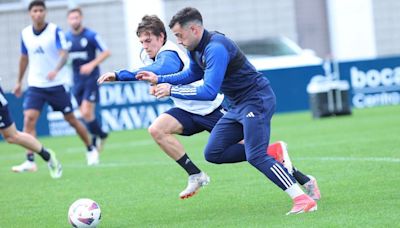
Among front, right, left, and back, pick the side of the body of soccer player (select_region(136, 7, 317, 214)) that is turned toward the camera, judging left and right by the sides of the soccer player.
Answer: left

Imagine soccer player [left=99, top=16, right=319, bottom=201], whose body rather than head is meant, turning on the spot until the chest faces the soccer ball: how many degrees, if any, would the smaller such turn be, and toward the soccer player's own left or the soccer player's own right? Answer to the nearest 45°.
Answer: approximately 45° to the soccer player's own left

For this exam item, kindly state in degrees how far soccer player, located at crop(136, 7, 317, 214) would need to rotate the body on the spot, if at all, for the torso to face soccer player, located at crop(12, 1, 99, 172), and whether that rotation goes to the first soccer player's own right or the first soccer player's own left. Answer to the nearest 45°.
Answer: approximately 45° to the first soccer player's own right

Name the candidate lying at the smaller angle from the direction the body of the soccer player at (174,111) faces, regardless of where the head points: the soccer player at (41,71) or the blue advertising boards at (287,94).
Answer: the soccer player

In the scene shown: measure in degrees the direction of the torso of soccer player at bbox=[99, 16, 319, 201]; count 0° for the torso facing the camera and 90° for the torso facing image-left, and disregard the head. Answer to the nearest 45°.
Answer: approximately 90°

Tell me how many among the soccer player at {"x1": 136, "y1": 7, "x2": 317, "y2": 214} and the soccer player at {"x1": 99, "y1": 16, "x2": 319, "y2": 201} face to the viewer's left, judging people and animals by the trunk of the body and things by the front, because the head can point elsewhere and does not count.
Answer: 2

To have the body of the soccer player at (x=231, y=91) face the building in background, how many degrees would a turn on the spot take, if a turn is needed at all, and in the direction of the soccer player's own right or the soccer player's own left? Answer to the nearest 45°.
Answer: approximately 90° to the soccer player's own right
